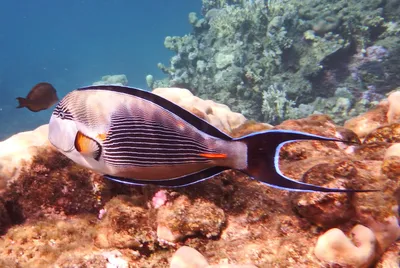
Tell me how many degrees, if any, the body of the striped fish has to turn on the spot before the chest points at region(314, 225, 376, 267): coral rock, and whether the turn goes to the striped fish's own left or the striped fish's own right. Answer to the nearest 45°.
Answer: approximately 180°

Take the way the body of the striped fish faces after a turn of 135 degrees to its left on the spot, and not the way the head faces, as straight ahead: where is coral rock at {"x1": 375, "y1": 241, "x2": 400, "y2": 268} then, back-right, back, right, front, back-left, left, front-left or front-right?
front-left

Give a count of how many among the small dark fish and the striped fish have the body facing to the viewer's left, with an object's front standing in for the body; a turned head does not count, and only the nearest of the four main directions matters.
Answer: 1

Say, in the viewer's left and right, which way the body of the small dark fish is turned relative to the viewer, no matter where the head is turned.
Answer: facing to the right of the viewer

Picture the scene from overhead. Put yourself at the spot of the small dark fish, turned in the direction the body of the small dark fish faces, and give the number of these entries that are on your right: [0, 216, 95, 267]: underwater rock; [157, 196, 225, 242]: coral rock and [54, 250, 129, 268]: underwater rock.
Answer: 3

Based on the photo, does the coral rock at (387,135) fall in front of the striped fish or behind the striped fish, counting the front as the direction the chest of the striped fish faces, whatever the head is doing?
behind

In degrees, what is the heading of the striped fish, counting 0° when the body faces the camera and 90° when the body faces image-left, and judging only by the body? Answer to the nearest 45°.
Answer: approximately 90°

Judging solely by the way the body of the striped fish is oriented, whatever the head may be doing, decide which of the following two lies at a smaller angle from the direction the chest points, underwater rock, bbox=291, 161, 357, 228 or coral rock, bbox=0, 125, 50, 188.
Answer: the coral rock

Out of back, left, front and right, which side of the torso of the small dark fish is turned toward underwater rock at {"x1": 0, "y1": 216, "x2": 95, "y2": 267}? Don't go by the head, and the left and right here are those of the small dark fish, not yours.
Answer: right

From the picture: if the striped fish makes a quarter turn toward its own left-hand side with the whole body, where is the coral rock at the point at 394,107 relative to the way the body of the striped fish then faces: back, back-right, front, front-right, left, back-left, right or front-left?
back-left
